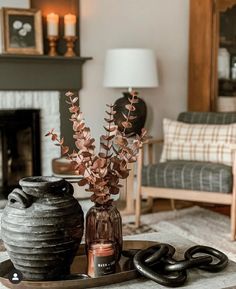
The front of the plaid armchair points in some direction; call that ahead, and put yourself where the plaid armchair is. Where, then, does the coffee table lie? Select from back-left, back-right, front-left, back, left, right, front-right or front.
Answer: front-left

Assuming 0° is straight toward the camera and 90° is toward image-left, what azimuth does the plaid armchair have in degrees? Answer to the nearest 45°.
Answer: approximately 45°

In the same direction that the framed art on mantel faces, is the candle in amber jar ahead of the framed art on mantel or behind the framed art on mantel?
ahead

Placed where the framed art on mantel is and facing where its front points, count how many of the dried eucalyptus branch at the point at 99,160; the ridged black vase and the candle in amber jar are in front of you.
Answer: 3

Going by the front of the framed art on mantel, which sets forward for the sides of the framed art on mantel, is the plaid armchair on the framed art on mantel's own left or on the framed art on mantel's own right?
on the framed art on mantel's own left

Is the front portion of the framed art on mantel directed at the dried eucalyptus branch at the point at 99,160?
yes

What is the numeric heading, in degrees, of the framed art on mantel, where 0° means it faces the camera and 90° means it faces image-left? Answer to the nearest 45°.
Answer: approximately 0°

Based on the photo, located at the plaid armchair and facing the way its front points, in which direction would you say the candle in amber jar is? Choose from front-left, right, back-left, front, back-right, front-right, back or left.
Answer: front-left

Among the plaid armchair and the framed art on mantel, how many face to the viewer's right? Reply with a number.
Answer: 0

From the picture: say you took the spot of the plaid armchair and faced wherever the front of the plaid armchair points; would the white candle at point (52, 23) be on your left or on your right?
on your right

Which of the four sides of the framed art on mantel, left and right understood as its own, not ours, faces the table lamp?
left
